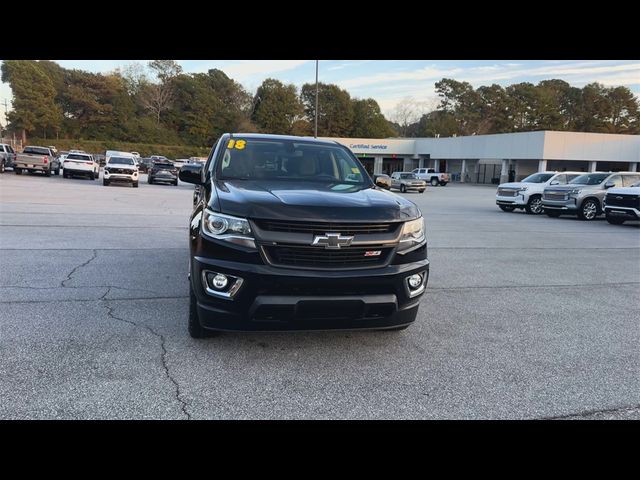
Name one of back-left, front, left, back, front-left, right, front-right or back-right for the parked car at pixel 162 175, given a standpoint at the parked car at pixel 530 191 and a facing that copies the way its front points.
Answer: front-right

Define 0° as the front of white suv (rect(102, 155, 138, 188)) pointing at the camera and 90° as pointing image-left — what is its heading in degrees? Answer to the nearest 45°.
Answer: approximately 0°

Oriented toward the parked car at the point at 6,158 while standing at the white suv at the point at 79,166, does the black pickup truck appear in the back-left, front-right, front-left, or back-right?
back-left

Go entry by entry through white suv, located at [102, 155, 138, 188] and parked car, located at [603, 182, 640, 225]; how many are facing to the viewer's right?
0

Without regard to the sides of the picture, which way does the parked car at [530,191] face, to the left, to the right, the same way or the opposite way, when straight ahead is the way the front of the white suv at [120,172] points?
to the right

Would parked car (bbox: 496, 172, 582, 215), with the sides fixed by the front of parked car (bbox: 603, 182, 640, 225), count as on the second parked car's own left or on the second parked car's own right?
on the second parked car's own right

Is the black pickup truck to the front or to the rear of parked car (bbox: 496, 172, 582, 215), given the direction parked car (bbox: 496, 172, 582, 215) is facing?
to the front

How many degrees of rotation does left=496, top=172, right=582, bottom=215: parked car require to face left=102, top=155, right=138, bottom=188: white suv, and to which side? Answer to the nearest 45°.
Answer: approximately 45° to its right

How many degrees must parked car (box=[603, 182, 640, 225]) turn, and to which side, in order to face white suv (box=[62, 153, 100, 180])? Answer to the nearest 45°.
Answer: approximately 45° to its right

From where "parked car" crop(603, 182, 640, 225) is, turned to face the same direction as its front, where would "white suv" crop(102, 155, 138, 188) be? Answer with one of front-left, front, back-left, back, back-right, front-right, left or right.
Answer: front-right

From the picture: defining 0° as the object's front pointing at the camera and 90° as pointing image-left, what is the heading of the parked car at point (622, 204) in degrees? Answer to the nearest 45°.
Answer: approximately 45°

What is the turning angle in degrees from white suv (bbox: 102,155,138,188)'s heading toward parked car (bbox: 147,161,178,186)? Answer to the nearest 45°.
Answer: approximately 135° to its left

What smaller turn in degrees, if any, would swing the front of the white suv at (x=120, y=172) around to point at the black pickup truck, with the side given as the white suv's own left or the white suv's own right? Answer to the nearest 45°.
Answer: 0° — it already faces it
